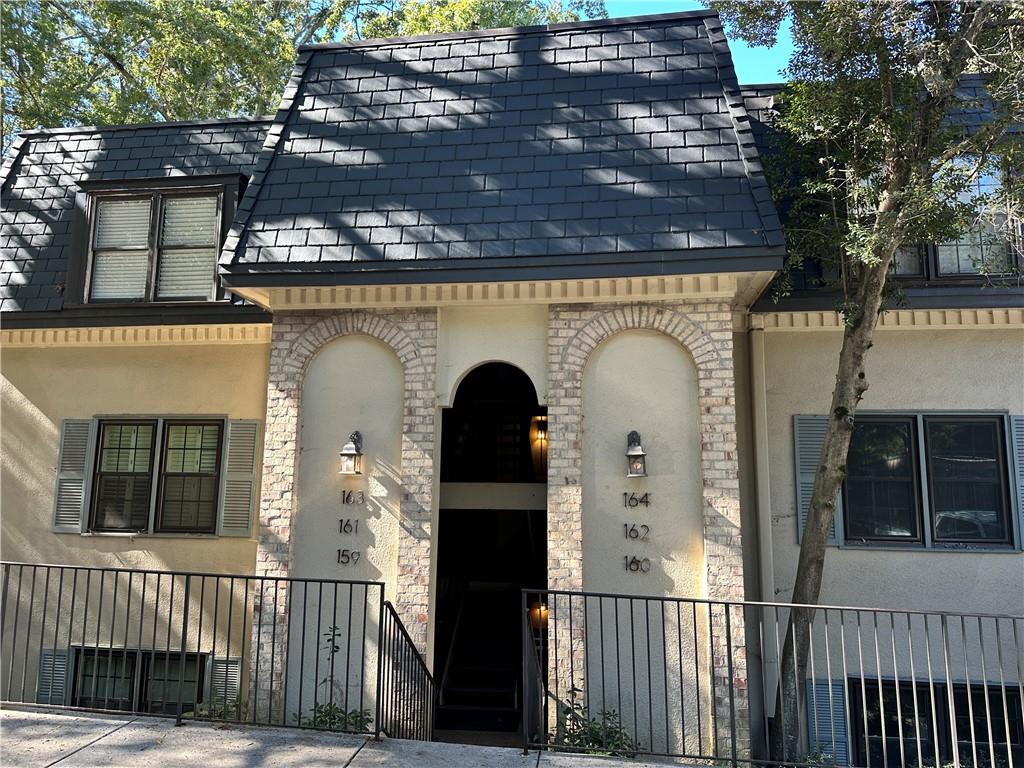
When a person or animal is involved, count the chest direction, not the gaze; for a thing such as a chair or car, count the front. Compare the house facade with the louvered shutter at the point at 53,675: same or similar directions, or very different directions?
same or similar directions

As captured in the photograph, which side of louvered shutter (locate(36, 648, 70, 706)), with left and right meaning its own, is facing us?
front

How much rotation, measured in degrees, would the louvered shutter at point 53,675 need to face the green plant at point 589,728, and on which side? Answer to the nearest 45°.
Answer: approximately 45° to its left

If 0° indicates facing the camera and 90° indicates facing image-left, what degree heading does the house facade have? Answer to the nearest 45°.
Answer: approximately 0°

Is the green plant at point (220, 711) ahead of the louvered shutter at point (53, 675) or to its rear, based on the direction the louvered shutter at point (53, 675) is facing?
ahead

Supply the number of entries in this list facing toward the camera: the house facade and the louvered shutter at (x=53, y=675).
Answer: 2

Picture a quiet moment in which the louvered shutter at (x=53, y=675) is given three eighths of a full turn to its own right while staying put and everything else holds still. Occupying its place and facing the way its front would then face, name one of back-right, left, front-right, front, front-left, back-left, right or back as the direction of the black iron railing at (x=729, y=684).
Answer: back

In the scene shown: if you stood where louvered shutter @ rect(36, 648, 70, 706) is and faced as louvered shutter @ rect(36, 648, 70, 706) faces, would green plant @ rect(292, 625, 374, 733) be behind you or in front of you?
in front
